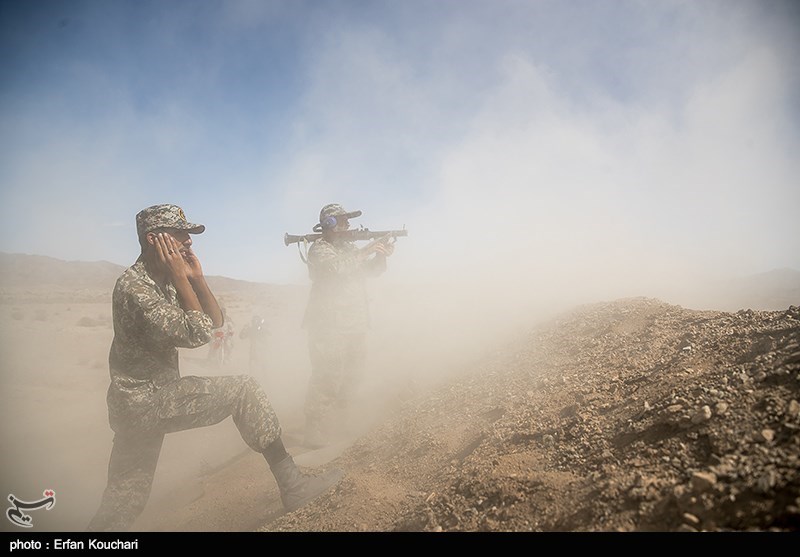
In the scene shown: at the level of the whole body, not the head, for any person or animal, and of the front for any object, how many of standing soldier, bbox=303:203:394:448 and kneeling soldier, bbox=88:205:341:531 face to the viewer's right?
2

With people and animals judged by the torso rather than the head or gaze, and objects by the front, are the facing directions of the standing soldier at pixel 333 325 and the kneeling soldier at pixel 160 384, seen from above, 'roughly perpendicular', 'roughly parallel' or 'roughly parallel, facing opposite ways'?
roughly parallel

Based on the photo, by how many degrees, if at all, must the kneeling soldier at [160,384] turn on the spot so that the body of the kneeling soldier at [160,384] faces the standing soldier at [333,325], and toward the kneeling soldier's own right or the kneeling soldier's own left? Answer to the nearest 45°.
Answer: approximately 45° to the kneeling soldier's own left

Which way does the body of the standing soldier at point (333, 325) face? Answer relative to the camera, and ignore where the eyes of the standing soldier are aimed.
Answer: to the viewer's right

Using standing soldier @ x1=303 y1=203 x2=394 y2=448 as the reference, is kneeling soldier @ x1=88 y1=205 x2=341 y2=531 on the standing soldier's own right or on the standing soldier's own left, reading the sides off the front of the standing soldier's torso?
on the standing soldier's own right

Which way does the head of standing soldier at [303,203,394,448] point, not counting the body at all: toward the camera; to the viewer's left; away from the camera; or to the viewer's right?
to the viewer's right

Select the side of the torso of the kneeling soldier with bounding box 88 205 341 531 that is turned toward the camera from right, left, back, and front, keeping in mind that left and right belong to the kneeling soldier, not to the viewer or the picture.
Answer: right

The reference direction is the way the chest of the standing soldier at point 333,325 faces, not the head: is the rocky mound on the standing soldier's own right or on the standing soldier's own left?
on the standing soldier's own right
